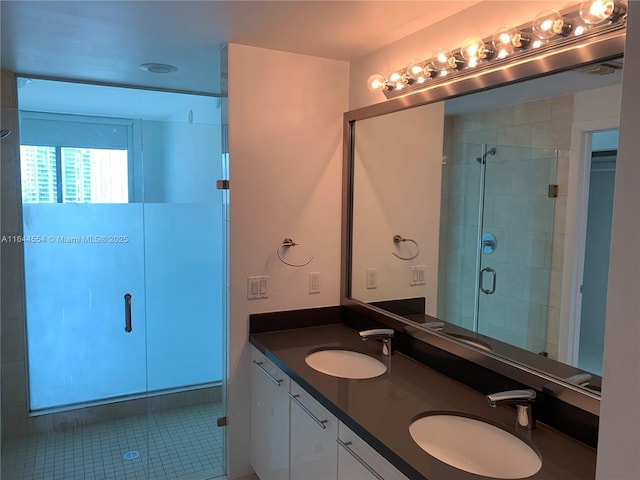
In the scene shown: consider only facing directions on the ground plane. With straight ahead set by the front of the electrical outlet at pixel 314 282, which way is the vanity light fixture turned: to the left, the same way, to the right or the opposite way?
to the right

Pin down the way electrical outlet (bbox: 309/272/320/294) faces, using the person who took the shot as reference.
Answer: facing the viewer and to the right of the viewer

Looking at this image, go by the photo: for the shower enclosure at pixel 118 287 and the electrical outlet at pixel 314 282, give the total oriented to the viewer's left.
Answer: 0

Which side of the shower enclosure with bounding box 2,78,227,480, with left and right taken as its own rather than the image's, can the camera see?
front

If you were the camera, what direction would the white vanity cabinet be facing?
facing the viewer and to the left of the viewer

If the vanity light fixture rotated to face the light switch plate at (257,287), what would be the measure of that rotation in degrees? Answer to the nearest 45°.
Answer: approximately 45° to its right

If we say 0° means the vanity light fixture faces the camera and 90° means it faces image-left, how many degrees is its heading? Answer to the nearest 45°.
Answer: approximately 45°

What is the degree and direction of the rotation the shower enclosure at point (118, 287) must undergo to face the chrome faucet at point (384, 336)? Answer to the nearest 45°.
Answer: approximately 45° to its left

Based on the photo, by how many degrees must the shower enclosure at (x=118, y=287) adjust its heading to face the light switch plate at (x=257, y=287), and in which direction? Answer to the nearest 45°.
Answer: approximately 45° to its left

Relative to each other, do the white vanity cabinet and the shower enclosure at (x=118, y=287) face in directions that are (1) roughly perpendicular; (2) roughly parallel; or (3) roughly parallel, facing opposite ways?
roughly perpendicular
